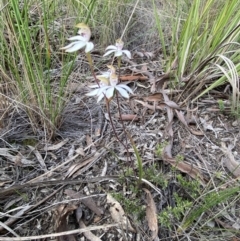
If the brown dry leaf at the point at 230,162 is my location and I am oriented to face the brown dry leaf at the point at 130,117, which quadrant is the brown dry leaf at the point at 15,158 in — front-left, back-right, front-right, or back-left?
front-left

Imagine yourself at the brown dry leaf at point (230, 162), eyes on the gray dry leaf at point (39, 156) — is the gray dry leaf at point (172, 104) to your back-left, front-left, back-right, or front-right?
front-right

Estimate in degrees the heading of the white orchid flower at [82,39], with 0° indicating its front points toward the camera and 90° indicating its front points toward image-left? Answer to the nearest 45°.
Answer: approximately 45°
